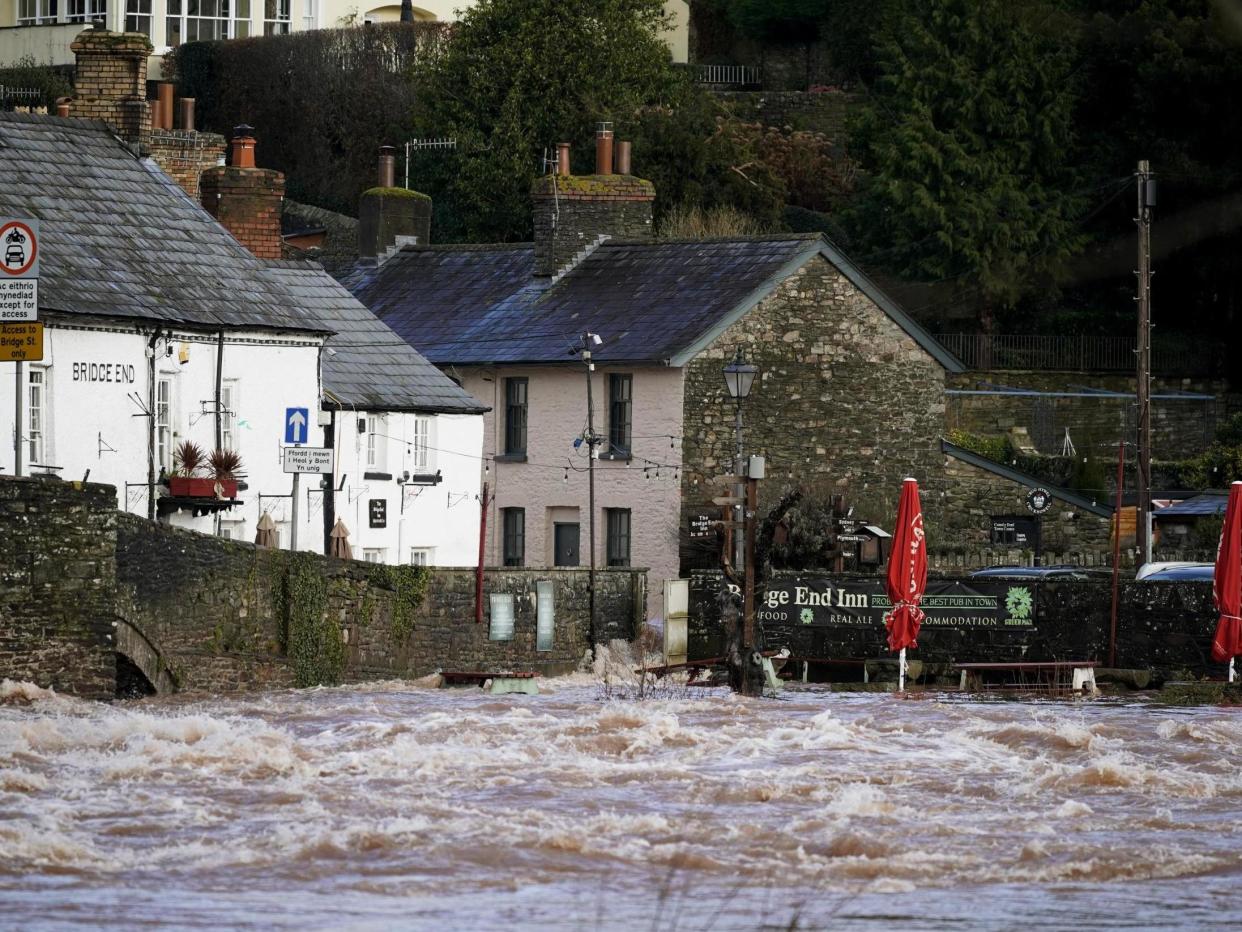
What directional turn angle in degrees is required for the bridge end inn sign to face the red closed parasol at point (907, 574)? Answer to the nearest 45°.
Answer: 0° — it already faces it

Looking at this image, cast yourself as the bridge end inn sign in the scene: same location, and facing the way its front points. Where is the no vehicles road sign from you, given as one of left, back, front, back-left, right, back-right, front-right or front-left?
front-right

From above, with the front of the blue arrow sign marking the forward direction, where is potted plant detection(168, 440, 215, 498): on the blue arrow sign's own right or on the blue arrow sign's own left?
on the blue arrow sign's own right

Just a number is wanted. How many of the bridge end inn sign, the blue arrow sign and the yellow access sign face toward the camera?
3

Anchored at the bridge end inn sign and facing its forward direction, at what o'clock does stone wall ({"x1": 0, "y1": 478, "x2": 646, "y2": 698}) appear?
The stone wall is roughly at 2 o'clock from the bridge end inn sign.

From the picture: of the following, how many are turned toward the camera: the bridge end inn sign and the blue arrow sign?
2
